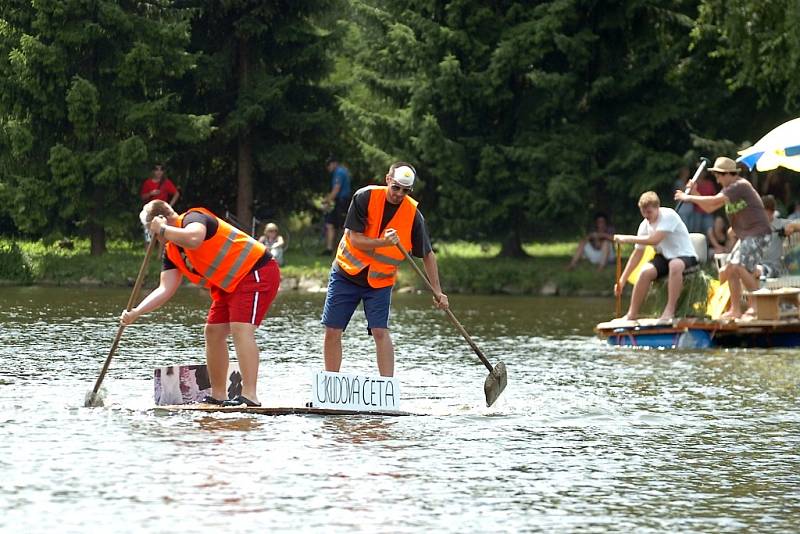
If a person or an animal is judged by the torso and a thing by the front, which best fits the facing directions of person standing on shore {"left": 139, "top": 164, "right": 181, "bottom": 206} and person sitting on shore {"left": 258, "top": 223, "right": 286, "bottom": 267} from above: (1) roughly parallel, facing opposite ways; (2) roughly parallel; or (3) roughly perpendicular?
roughly parallel

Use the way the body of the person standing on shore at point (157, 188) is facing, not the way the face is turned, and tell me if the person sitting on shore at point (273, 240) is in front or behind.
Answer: in front

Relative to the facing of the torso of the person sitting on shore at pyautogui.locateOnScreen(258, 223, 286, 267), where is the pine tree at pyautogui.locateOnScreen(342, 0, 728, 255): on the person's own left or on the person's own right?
on the person's own left

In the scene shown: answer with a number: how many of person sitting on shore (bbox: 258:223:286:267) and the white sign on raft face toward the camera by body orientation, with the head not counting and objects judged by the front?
2

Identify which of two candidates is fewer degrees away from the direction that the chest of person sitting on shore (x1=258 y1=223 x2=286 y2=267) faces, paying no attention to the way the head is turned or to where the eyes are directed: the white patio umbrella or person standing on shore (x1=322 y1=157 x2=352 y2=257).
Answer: the white patio umbrella

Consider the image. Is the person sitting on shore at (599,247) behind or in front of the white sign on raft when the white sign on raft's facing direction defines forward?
behind

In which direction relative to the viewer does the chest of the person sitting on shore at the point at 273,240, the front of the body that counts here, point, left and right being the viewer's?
facing the viewer

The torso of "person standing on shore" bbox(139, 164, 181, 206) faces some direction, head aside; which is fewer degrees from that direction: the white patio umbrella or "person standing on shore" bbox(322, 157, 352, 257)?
the white patio umbrella

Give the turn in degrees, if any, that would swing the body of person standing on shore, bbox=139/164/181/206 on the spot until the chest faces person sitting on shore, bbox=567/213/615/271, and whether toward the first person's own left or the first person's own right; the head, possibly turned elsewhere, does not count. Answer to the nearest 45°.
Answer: approximately 90° to the first person's own left

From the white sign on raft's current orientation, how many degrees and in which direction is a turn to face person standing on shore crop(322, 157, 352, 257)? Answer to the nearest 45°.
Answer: approximately 180°

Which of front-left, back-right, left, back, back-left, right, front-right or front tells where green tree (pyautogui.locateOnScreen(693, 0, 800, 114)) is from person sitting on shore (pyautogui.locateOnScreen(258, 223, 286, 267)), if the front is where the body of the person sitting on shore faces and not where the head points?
left

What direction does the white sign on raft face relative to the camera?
toward the camera

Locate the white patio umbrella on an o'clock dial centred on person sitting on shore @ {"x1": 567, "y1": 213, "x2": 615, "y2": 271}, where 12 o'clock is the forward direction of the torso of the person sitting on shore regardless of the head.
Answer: The white patio umbrella is roughly at 10 o'clock from the person sitting on shore.

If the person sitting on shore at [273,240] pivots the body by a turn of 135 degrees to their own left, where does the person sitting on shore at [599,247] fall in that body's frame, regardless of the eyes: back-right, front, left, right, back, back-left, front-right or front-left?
front-right

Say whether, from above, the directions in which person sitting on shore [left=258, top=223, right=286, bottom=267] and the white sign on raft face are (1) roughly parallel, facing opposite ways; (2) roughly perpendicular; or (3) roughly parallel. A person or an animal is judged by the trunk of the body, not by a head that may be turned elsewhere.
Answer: roughly parallel

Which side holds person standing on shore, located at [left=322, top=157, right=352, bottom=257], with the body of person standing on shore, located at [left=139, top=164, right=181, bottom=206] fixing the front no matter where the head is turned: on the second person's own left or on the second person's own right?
on the second person's own left

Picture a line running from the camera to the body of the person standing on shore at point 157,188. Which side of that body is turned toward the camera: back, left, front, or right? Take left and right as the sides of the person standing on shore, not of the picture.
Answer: front
